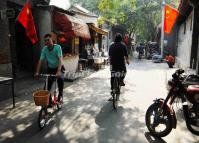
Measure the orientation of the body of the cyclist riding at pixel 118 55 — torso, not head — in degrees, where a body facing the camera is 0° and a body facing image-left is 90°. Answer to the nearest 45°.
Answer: approximately 180°

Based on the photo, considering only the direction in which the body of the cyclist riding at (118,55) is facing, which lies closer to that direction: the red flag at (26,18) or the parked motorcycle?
the red flag

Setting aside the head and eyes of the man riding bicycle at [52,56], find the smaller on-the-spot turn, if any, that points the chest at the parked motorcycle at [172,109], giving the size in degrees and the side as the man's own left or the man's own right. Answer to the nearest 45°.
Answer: approximately 90° to the man's own left

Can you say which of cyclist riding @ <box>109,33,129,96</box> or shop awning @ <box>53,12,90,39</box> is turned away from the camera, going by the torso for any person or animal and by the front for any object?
the cyclist riding

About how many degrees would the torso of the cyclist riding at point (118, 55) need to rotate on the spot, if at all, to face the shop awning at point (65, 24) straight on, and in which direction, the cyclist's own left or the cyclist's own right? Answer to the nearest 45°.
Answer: approximately 45° to the cyclist's own left

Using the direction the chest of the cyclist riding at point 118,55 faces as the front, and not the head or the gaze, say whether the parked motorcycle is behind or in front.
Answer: behind

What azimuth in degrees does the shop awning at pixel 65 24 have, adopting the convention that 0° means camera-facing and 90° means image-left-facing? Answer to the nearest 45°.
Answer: approximately 315°

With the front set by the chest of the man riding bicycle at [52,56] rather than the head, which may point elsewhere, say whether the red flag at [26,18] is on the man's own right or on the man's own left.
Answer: on the man's own right
